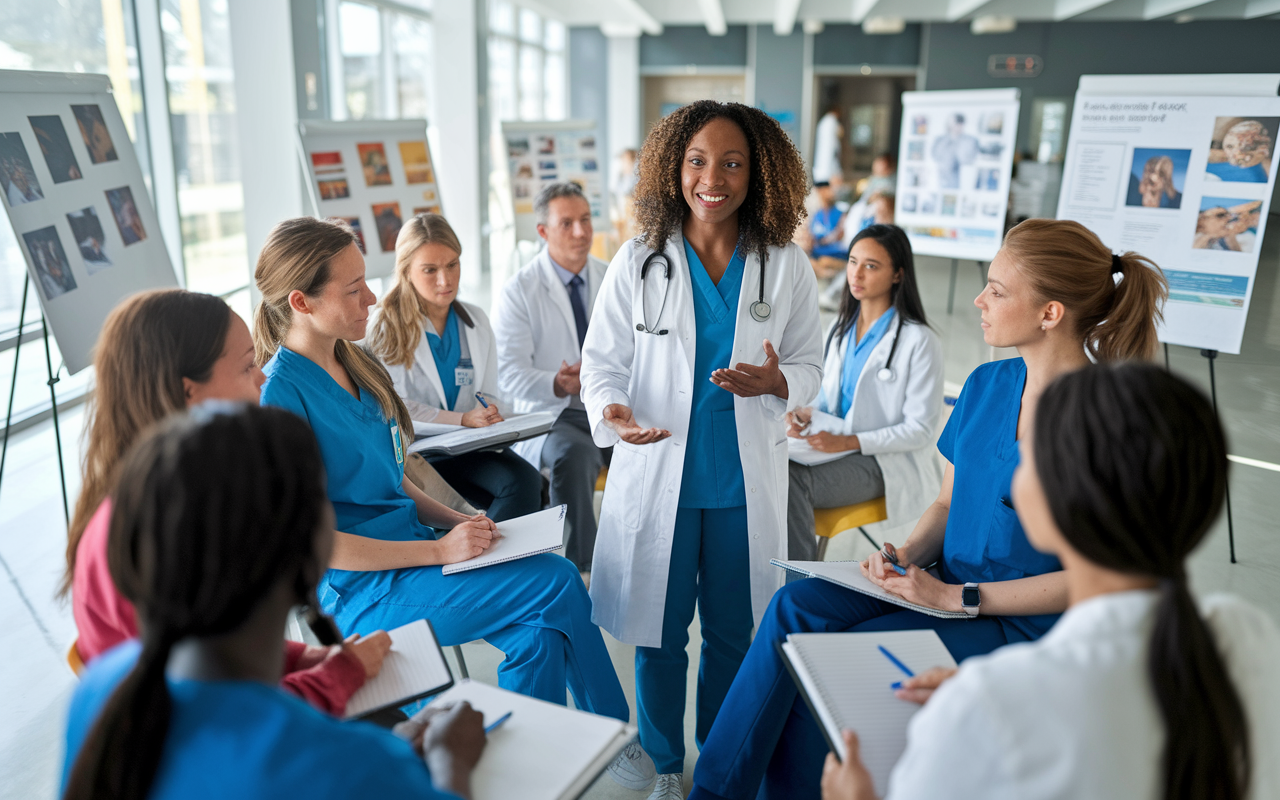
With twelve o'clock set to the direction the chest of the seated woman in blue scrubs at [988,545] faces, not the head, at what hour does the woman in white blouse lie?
The woman in white blouse is roughly at 9 o'clock from the seated woman in blue scrubs.

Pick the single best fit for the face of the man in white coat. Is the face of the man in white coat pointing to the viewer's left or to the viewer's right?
to the viewer's right

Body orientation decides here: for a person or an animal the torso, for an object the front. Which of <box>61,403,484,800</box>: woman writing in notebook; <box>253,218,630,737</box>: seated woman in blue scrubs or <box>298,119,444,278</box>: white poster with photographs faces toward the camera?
the white poster with photographs

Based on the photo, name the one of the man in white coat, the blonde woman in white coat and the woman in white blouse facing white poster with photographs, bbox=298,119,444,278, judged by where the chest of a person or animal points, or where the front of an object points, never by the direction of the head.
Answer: the woman in white blouse

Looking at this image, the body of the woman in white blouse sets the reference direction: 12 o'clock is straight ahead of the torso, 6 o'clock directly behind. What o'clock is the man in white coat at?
The man in white coat is roughly at 12 o'clock from the woman in white blouse.

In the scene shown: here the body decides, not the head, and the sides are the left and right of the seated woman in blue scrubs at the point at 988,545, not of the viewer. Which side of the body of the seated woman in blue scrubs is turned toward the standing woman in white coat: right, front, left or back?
front

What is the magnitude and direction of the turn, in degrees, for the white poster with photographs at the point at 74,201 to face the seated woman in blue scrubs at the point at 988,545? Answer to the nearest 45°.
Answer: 0° — it already faces them

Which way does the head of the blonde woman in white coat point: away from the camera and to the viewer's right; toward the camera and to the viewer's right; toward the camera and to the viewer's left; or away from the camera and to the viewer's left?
toward the camera and to the viewer's right

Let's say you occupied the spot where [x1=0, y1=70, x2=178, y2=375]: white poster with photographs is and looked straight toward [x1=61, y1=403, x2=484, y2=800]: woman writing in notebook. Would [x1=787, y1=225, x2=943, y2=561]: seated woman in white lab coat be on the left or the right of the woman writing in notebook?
left

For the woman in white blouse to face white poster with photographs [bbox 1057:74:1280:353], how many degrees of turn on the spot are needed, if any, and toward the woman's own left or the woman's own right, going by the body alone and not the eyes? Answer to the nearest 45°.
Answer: approximately 45° to the woman's own right

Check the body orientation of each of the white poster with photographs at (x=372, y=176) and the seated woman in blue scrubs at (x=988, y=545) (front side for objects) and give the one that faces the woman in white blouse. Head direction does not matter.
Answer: the white poster with photographs

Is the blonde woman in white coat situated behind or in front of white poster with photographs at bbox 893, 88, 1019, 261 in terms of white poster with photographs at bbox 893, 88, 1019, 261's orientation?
in front

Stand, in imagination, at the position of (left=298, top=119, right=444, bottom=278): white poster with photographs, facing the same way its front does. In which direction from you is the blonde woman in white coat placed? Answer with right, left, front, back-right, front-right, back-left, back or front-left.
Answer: front

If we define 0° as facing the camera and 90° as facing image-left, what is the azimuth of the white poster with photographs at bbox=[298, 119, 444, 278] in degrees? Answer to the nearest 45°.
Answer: approximately 0°

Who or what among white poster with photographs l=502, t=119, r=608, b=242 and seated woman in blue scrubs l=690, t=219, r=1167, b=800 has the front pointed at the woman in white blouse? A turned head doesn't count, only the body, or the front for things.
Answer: the white poster with photographs

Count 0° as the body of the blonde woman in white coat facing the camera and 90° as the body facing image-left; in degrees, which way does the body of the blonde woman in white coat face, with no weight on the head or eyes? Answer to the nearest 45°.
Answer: approximately 315°

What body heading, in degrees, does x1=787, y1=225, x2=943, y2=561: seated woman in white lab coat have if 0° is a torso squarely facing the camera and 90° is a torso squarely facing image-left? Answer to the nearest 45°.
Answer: approximately 45°

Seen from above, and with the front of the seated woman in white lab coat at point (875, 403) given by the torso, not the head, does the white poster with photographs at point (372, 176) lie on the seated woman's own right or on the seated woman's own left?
on the seated woman's own right

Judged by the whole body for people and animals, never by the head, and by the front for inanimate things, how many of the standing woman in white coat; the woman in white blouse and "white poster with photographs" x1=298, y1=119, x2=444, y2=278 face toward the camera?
2

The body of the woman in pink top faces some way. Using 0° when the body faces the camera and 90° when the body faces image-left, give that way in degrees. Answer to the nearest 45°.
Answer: approximately 270°

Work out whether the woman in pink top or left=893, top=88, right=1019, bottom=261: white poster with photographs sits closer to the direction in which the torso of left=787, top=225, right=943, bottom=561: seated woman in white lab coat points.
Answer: the woman in pink top

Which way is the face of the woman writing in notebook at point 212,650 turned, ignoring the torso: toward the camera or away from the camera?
away from the camera
